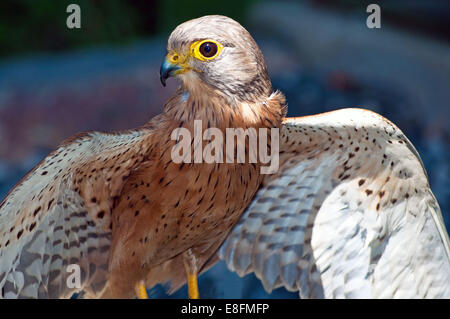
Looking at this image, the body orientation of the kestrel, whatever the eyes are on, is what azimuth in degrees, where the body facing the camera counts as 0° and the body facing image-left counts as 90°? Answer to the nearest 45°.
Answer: approximately 45°
